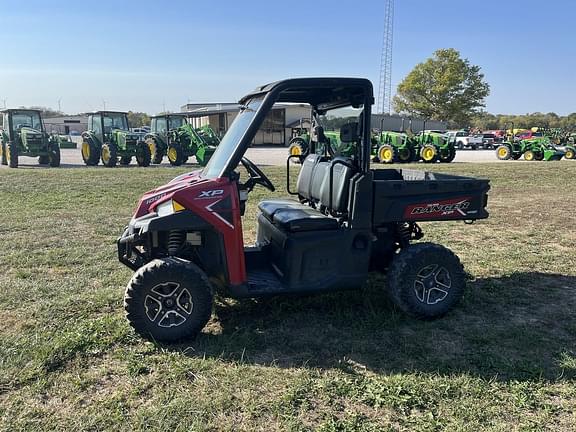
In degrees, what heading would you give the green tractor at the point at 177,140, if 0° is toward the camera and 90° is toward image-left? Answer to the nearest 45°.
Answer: approximately 315°

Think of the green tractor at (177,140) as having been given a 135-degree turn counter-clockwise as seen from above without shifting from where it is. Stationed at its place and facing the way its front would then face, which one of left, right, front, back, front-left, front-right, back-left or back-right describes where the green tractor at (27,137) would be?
left

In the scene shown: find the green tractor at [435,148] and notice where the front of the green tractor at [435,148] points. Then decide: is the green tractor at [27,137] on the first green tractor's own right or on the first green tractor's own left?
on the first green tractor's own right
